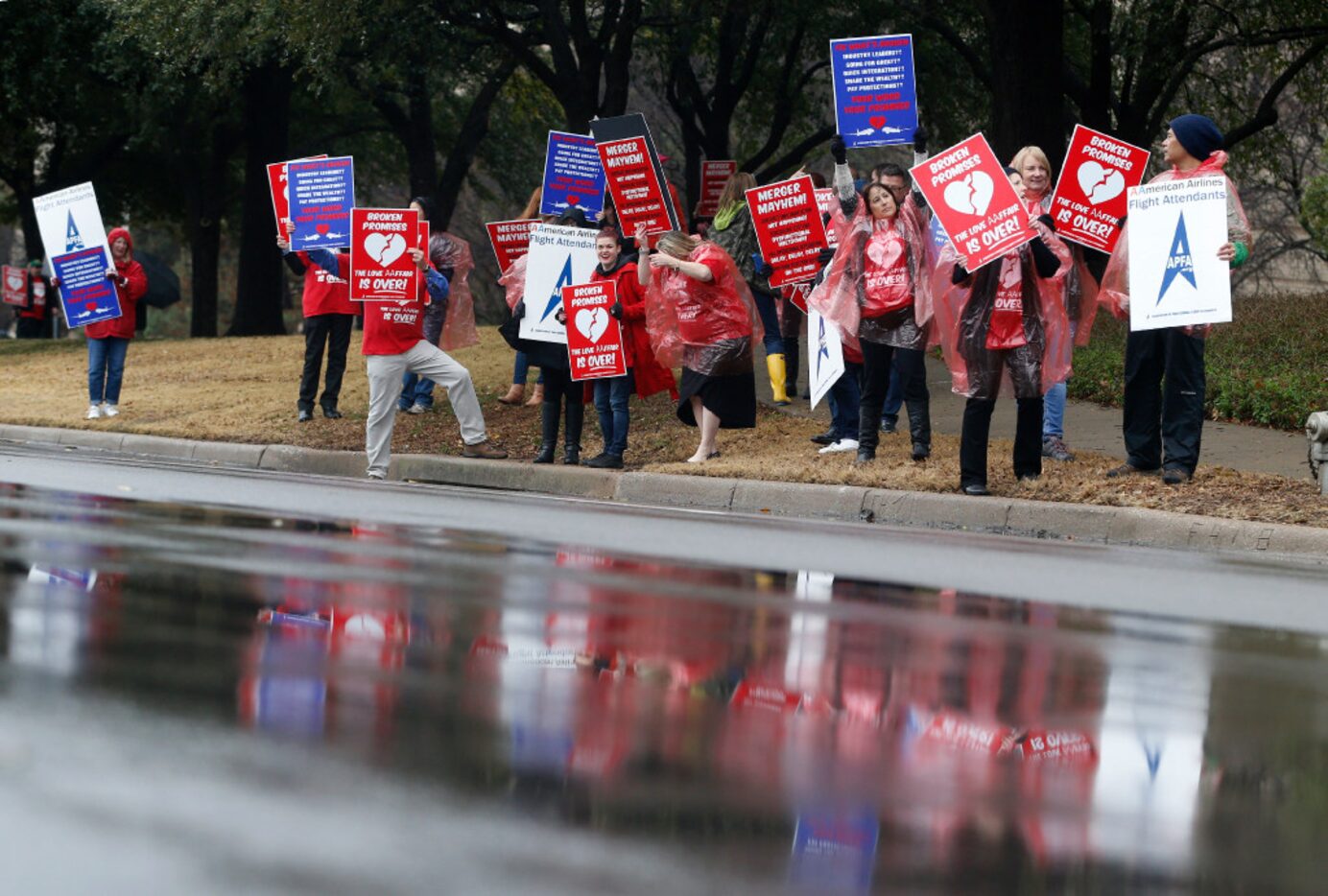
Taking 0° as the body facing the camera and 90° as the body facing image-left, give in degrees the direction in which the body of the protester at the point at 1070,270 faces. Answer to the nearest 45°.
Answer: approximately 315°

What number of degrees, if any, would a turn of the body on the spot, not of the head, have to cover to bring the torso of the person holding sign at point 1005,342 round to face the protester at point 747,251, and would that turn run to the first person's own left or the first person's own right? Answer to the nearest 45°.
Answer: approximately 135° to the first person's own right

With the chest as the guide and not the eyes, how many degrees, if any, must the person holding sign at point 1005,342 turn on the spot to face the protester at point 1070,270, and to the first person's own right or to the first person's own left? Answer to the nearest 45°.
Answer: approximately 135° to the first person's own left

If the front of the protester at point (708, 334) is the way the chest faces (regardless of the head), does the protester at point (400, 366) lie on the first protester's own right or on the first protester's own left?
on the first protester's own right

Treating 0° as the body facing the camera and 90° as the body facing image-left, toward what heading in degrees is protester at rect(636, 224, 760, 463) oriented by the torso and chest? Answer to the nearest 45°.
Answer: approximately 45°

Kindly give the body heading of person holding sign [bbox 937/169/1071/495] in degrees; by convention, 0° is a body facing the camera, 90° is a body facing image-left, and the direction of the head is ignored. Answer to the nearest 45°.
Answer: approximately 0°

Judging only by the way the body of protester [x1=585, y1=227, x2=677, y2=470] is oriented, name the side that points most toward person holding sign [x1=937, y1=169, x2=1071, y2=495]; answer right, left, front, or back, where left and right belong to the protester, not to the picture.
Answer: left

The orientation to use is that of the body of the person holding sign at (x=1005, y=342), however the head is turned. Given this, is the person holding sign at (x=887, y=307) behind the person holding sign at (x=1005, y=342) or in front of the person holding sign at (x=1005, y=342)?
behind

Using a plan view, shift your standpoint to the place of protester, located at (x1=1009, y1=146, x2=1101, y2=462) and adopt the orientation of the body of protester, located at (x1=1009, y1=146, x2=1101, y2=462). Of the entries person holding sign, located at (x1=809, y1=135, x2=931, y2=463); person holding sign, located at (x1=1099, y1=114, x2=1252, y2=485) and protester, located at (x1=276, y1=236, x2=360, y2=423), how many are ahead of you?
1

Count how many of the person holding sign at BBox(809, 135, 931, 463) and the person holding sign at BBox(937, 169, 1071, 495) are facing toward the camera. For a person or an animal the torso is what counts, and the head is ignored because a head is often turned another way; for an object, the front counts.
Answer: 2
